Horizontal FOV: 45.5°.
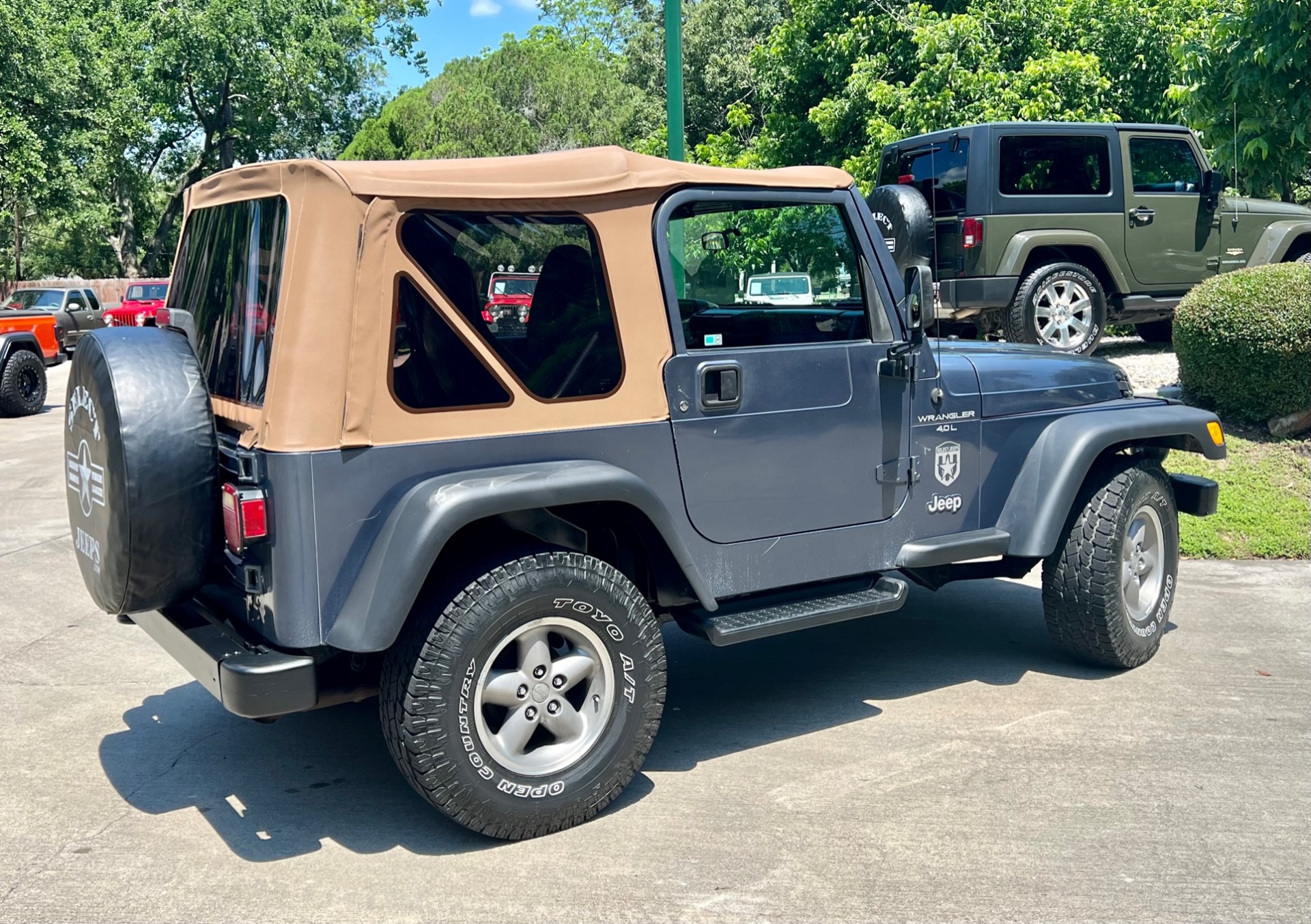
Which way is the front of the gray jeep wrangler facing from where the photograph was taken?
facing away from the viewer and to the right of the viewer

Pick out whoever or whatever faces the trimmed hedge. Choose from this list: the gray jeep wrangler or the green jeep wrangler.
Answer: the gray jeep wrangler

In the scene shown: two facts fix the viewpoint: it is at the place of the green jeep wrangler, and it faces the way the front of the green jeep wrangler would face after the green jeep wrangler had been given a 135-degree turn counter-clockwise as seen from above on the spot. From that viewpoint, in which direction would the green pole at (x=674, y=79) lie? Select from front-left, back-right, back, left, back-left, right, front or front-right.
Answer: front-left

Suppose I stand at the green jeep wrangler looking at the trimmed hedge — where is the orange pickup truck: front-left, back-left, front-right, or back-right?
back-right

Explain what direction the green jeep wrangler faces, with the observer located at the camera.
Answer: facing away from the viewer and to the right of the viewer

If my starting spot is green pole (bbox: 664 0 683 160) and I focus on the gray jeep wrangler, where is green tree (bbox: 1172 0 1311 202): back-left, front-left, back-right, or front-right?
back-left

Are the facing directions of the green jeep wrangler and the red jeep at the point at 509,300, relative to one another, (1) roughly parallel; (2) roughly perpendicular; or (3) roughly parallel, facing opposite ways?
roughly perpendicular

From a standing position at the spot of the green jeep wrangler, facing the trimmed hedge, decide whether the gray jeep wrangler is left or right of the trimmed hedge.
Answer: right

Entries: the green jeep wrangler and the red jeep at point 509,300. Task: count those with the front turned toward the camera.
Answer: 1

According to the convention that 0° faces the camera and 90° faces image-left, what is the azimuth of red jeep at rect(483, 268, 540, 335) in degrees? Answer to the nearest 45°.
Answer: approximately 0°
